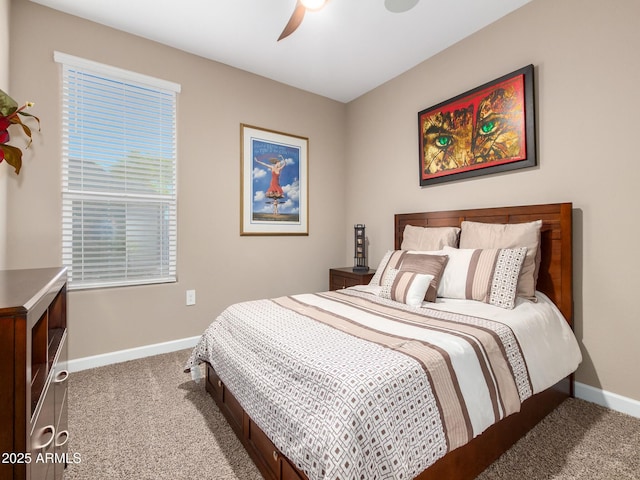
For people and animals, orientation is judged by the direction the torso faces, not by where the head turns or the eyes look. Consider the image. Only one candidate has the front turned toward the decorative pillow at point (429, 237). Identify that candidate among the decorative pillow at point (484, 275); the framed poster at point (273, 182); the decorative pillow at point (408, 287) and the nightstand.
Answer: the framed poster

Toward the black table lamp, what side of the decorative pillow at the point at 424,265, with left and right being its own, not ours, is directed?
right

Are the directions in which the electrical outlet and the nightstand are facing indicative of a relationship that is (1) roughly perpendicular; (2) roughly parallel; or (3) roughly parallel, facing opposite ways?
roughly perpendicular

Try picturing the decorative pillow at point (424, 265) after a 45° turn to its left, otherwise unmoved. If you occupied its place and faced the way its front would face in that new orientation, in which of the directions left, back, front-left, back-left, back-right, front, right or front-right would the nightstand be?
back-right

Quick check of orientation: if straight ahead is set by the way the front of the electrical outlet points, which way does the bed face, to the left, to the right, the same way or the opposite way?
to the right

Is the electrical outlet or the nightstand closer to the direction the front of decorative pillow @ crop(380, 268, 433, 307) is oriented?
the electrical outlet

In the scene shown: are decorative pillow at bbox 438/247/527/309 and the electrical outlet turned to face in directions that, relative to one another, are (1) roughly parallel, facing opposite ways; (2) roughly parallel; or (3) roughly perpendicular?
roughly perpendicular

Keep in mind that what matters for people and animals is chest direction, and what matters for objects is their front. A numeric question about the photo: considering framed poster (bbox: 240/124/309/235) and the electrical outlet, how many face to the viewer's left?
0

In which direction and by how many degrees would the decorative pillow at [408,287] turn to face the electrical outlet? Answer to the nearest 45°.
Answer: approximately 45° to its right

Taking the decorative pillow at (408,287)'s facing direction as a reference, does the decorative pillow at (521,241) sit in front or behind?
behind

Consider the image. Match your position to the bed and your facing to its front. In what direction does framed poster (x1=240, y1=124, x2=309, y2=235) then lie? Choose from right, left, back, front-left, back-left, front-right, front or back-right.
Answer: right

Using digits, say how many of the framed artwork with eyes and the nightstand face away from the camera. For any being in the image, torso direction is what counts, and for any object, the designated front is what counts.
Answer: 0

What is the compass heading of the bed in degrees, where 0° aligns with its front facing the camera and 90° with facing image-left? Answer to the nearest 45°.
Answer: approximately 45°
